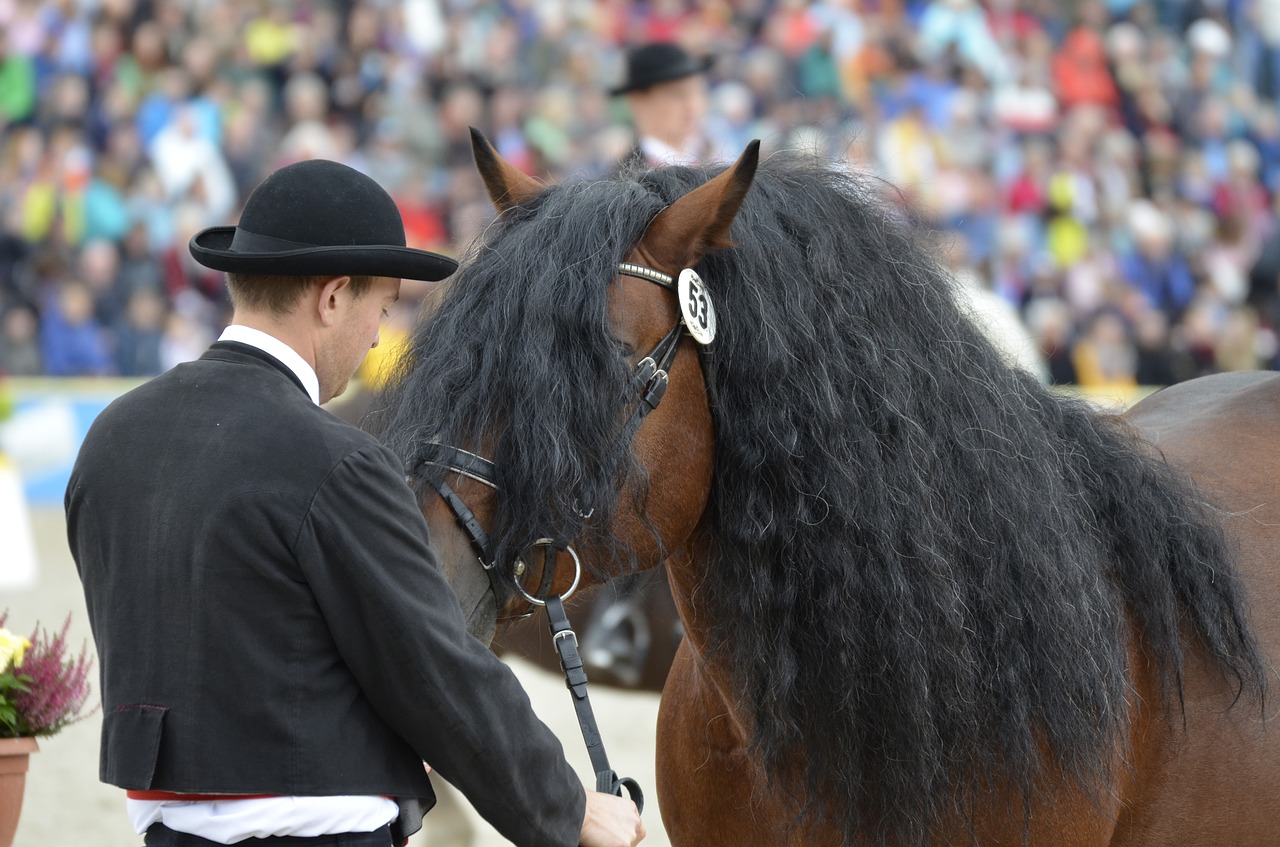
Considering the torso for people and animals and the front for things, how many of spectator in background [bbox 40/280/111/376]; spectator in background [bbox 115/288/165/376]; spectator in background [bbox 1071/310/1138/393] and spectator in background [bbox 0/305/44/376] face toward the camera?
4

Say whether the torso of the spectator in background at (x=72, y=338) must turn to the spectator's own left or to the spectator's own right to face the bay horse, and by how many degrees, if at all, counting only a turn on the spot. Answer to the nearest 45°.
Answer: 0° — they already face it

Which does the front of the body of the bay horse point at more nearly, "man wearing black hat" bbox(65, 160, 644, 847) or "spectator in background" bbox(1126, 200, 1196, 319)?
the man wearing black hat

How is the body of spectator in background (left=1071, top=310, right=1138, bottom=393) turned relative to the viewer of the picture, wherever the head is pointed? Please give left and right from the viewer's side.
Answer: facing the viewer

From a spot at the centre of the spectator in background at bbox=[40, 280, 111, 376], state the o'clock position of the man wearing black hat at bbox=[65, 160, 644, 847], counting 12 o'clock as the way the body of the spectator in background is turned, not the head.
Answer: The man wearing black hat is roughly at 12 o'clock from the spectator in background.

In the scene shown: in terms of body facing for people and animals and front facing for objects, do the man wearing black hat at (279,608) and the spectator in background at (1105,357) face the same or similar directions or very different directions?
very different directions

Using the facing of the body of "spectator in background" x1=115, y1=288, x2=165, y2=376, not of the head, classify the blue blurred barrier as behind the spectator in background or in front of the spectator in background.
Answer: in front

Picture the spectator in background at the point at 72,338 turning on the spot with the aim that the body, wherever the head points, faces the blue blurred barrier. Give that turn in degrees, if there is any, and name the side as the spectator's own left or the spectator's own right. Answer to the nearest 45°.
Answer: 0° — they already face it

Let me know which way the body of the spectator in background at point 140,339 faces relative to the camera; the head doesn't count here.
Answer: toward the camera

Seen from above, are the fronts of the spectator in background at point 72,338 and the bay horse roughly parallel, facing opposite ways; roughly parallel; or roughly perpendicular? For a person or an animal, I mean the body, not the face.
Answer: roughly perpendicular

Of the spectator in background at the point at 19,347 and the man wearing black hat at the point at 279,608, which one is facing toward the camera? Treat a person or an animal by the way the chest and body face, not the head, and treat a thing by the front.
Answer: the spectator in background

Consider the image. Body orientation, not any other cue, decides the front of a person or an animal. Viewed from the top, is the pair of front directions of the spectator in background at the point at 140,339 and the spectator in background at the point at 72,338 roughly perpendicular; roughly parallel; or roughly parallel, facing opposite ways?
roughly parallel

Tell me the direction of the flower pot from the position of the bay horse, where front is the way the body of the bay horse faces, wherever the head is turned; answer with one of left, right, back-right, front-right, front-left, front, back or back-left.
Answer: front-right

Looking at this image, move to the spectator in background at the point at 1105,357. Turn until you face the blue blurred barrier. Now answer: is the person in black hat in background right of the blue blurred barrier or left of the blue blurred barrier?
left

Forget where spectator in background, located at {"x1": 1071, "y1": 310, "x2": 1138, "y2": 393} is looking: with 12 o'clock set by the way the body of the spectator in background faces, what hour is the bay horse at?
The bay horse is roughly at 12 o'clock from the spectator in background.

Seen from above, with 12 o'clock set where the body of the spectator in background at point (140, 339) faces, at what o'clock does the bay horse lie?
The bay horse is roughly at 12 o'clock from the spectator in background.

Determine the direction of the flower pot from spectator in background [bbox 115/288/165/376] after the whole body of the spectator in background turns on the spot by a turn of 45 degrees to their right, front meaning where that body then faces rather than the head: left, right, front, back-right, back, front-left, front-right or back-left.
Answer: front-left
